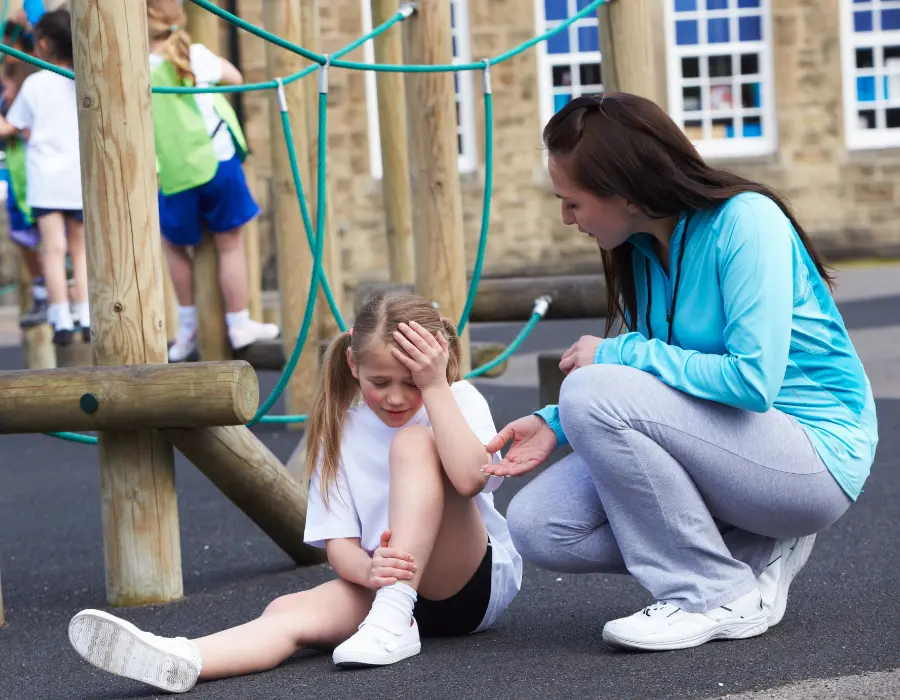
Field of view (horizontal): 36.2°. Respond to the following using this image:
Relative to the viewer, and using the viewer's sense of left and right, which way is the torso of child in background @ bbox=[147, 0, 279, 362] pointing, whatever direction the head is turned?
facing away from the viewer and to the right of the viewer

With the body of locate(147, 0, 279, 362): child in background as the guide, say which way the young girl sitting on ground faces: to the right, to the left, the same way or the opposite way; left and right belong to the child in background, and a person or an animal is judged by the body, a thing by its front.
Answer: the opposite way

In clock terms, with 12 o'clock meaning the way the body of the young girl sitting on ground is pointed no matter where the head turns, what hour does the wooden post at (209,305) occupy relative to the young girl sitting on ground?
The wooden post is roughly at 4 o'clock from the young girl sitting on ground.

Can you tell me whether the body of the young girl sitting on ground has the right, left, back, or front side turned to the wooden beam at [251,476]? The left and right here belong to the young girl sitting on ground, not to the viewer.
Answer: right

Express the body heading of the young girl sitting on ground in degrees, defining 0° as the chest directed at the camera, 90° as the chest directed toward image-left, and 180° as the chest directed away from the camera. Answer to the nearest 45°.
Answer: approximately 45°

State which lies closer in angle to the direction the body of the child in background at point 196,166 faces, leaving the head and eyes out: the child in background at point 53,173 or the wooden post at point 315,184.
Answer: the wooden post

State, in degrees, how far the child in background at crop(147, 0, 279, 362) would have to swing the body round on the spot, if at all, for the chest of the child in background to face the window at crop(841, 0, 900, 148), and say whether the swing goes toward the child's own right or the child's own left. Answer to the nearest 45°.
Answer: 0° — they already face it

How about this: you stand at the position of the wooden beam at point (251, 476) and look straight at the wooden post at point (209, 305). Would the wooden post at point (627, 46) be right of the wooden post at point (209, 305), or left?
right

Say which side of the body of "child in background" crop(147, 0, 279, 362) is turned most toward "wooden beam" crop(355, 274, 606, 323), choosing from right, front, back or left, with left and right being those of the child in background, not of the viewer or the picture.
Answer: right

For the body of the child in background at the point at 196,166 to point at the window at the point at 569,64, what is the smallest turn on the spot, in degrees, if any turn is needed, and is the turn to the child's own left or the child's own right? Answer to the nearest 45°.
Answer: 0° — they already face it

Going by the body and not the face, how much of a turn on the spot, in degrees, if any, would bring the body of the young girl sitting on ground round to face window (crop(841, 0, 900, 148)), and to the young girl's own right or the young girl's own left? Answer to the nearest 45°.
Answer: approximately 180°

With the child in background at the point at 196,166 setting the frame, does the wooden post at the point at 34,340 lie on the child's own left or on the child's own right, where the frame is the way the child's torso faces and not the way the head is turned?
on the child's own left

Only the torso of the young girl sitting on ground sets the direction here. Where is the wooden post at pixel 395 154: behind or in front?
behind

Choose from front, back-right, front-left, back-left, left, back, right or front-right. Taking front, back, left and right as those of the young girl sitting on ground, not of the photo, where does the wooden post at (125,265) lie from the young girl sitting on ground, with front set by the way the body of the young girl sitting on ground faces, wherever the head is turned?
right

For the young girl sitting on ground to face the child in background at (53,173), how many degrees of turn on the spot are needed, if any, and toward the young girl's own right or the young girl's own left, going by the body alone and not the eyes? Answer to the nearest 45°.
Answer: approximately 135° to the young girl's own right
